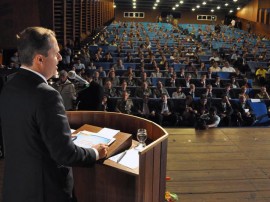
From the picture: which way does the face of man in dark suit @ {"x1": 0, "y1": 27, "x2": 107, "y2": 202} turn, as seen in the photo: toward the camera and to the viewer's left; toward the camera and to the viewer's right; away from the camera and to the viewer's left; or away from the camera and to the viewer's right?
away from the camera and to the viewer's right

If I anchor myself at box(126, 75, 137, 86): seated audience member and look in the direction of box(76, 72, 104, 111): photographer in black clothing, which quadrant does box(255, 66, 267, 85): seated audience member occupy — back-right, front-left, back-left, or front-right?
back-left

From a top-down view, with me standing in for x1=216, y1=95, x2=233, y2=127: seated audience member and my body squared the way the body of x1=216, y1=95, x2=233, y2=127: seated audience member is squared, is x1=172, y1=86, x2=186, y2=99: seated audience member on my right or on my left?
on my right

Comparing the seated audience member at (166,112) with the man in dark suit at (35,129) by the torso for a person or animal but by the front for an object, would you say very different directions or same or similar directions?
very different directions

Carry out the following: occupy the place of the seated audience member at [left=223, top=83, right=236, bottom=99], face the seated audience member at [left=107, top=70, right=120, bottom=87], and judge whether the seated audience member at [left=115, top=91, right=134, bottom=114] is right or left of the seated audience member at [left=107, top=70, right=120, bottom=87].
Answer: left

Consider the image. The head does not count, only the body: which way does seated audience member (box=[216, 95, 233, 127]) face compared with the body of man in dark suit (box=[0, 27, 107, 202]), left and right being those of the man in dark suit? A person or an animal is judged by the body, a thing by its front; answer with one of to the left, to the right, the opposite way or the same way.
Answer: the opposite way

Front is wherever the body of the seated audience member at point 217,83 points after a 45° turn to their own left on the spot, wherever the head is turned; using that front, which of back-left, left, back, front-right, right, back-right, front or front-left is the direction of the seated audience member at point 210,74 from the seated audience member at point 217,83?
back-left

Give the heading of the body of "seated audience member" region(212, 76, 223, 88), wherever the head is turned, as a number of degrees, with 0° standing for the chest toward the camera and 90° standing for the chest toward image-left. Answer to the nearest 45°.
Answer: approximately 0°

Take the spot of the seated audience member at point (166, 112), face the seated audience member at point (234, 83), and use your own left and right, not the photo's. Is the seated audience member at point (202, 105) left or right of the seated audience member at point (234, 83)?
right

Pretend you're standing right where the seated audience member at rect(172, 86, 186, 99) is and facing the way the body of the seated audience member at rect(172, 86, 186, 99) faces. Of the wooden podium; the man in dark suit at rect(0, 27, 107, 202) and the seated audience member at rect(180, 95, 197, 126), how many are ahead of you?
3

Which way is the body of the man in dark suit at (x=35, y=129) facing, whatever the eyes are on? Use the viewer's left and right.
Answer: facing away from the viewer and to the right of the viewer
